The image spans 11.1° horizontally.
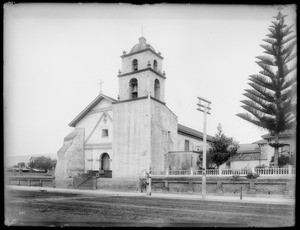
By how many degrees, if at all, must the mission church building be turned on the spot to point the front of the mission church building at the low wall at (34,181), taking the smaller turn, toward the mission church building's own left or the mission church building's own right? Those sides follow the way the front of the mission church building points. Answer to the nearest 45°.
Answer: approximately 90° to the mission church building's own right

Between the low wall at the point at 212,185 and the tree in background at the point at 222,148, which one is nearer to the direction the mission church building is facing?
the low wall

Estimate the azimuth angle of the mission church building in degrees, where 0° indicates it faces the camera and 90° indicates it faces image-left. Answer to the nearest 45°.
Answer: approximately 45°

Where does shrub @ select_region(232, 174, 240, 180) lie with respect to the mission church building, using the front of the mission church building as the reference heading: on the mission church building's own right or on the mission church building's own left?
on the mission church building's own left

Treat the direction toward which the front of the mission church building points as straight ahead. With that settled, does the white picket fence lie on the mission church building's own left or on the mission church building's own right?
on the mission church building's own left
